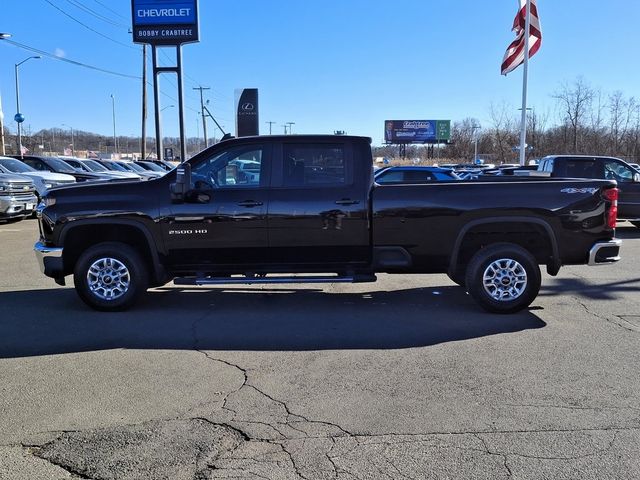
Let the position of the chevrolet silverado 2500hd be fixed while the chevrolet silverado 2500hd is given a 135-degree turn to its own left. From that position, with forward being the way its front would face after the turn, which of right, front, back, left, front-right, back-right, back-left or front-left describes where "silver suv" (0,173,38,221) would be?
back

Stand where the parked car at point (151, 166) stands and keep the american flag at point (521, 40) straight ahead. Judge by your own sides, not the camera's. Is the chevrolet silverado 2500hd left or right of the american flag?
right

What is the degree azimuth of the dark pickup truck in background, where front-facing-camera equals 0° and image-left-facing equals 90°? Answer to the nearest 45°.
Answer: approximately 270°

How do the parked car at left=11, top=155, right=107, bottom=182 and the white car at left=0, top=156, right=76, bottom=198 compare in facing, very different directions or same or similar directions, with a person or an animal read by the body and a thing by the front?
same or similar directions

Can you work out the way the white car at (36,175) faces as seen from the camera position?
facing the viewer and to the right of the viewer

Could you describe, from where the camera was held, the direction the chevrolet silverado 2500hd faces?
facing to the left of the viewer

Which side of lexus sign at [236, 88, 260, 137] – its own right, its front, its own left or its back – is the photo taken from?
front

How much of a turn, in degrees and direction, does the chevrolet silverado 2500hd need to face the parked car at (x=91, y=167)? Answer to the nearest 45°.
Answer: approximately 45° to its right

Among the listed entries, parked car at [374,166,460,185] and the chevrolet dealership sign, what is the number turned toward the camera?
1
